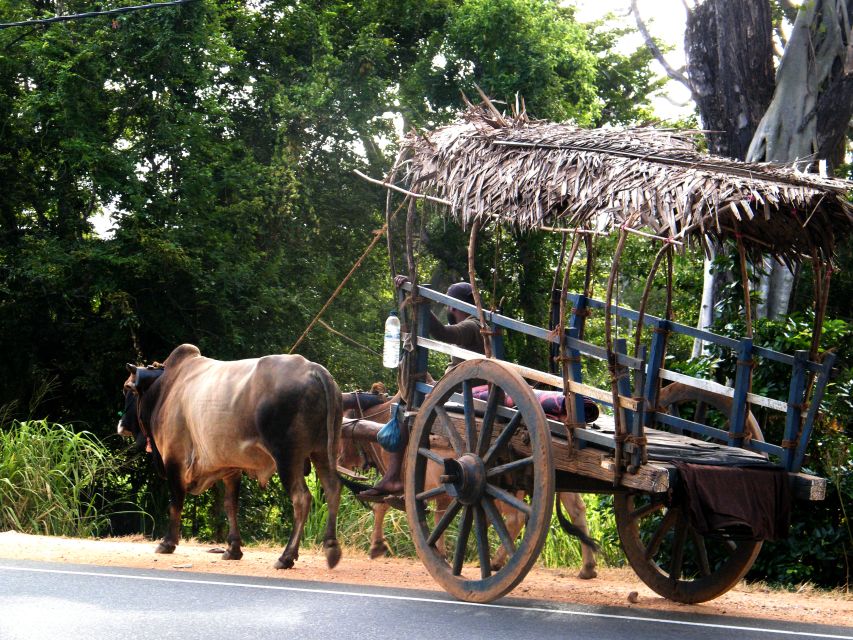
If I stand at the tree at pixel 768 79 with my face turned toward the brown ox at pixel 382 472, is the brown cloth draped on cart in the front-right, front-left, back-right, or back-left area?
front-left

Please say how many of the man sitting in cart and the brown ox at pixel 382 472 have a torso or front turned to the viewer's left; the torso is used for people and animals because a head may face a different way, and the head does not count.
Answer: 2

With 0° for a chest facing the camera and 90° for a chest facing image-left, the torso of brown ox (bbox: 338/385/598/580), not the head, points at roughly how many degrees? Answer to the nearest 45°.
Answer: approximately 90°

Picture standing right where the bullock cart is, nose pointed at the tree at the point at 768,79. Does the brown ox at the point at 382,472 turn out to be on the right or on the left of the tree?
left

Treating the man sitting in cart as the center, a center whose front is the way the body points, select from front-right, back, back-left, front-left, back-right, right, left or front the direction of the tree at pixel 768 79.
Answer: back-right

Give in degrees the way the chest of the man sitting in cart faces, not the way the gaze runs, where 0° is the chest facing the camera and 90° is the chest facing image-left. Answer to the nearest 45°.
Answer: approximately 90°

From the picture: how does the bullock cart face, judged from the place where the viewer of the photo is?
facing away from the viewer and to the left of the viewer

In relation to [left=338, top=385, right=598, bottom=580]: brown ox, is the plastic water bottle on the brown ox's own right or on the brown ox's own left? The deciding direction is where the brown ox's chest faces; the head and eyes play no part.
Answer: on the brown ox's own left

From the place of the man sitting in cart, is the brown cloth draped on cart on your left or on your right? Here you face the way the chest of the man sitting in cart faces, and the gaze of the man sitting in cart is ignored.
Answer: on your left

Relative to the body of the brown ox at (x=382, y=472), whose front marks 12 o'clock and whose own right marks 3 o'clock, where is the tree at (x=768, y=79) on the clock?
The tree is roughly at 5 o'clock from the brown ox.

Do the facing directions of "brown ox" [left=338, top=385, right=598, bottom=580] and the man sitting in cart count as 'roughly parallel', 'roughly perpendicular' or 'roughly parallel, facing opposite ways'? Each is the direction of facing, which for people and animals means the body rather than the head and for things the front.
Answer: roughly parallel

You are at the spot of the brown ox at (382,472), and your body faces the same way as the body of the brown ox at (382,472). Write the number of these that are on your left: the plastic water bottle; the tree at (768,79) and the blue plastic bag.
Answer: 2
